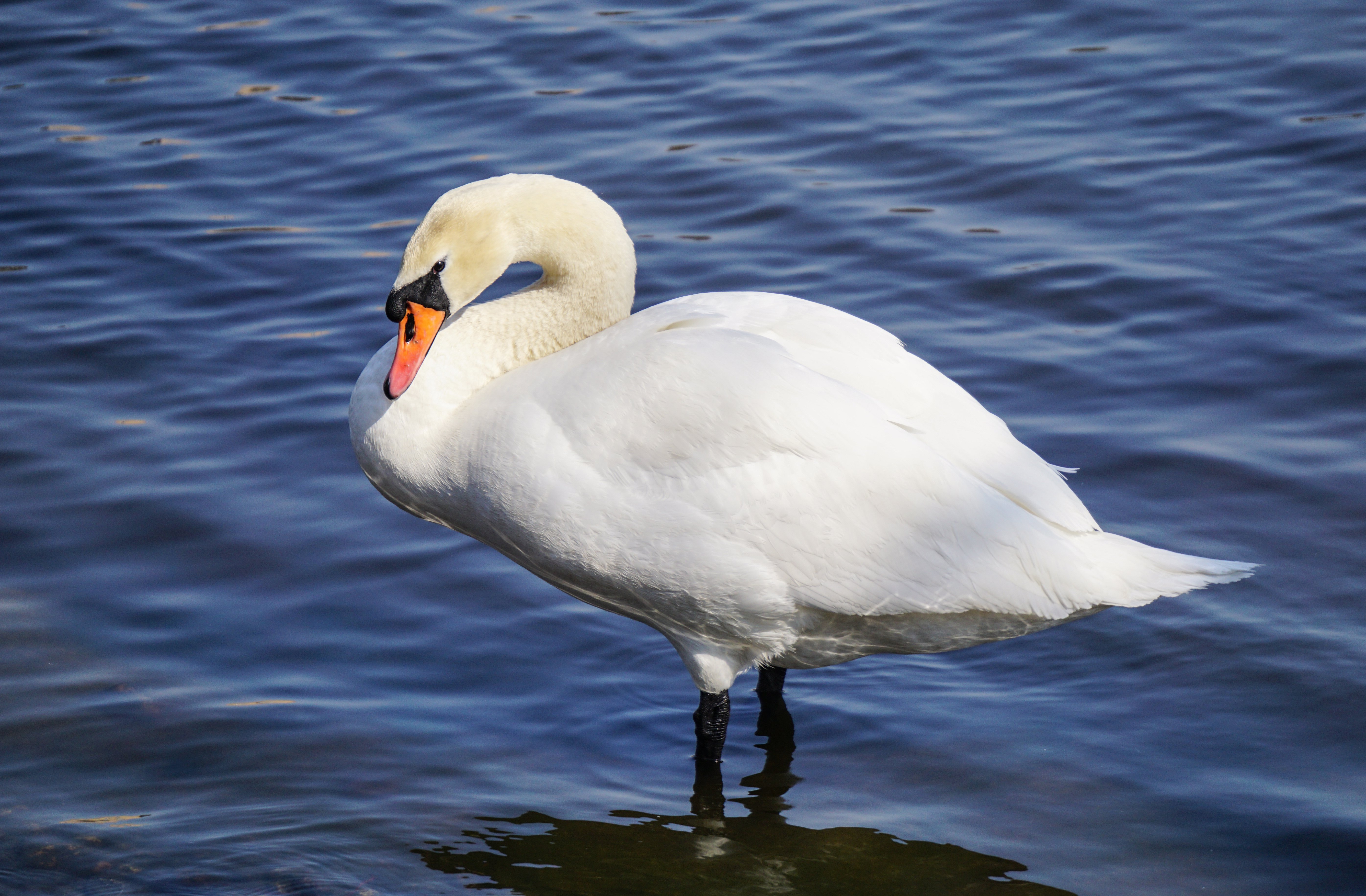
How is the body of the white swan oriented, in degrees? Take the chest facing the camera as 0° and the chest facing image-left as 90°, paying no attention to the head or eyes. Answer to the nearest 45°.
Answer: approximately 90°
